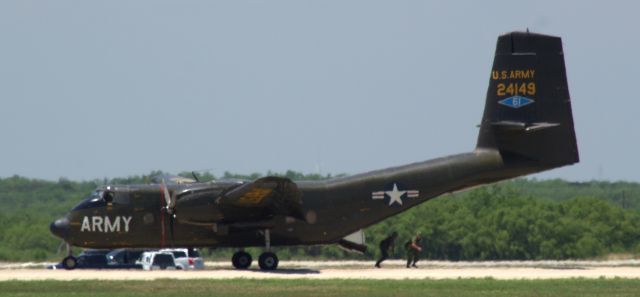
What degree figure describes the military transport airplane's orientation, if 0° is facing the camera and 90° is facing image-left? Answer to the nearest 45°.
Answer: approximately 90°
